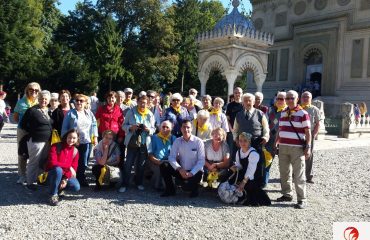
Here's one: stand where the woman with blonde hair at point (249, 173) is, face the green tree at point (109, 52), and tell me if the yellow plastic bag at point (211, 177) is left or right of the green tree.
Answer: left

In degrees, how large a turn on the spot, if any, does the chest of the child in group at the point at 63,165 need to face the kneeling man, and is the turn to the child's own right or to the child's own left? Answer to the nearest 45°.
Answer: approximately 90° to the child's own left

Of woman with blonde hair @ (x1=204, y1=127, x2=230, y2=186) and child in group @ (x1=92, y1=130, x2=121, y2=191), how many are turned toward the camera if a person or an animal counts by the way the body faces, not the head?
2

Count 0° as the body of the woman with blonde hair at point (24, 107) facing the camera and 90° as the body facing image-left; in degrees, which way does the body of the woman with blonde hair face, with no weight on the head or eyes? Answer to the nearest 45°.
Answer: approximately 315°

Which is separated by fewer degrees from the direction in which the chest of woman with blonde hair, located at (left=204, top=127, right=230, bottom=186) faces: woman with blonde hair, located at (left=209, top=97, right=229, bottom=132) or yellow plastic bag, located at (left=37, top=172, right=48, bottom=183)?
the yellow plastic bag

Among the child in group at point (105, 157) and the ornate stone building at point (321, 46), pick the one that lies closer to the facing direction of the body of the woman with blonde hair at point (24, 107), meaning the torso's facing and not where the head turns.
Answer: the child in group

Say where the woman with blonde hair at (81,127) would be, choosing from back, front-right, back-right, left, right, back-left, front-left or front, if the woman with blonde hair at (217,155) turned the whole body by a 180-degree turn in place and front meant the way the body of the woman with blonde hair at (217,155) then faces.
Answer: left

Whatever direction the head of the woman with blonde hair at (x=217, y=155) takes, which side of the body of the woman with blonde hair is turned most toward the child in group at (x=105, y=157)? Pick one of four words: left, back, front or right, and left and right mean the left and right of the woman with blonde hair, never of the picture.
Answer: right

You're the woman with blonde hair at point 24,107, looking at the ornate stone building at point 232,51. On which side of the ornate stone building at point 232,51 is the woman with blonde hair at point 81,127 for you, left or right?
right

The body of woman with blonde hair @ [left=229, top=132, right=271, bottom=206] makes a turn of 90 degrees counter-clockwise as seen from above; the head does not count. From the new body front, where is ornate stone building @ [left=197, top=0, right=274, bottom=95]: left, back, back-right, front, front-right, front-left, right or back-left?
back-left

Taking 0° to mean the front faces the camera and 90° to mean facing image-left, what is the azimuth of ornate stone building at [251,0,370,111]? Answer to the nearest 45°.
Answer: approximately 45°

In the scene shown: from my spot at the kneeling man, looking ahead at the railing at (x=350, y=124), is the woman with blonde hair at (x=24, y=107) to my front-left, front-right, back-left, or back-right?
back-left
